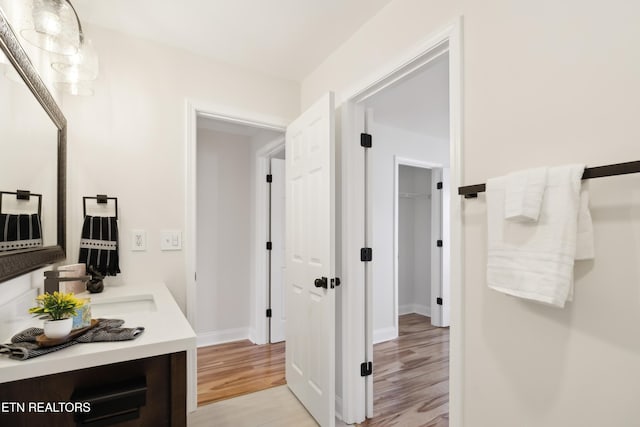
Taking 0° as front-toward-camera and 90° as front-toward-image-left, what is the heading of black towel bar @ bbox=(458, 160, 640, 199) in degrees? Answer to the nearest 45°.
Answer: approximately 45°

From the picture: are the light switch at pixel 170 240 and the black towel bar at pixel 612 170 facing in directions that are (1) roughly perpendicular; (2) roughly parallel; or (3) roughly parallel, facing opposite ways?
roughly perpendicular

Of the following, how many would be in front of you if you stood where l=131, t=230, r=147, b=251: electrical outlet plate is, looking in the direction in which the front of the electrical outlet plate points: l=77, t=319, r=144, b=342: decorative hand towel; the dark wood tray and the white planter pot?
3

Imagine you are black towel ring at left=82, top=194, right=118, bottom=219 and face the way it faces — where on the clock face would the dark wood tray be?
The dark wood tray is roughly at 12 o'clock from the black towel ring.

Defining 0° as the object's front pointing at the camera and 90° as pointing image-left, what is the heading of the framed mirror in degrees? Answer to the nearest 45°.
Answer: approximately 270°

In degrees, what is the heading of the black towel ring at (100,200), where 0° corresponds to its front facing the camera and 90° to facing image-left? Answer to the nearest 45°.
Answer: approximately 0°

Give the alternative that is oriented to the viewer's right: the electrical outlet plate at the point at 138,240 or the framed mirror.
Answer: the framed mirror
